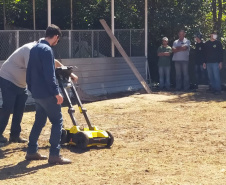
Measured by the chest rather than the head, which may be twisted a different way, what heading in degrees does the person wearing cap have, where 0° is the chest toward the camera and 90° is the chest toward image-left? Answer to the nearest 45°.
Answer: approximately 0°

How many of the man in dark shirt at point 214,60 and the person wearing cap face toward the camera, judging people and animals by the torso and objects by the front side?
2

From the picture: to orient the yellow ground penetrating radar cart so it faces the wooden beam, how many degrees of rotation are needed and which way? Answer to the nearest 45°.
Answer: approximately 135° to its left

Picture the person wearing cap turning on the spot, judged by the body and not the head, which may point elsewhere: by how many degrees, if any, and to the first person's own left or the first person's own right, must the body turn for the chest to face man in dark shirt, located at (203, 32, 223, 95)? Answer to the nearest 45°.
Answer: approximately 45° to the first person's own left

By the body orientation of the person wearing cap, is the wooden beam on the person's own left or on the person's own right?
on the person's own right

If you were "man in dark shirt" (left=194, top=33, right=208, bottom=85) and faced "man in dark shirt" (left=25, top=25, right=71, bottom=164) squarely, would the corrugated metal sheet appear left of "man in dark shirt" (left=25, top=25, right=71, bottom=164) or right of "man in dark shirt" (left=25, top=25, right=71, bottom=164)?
right

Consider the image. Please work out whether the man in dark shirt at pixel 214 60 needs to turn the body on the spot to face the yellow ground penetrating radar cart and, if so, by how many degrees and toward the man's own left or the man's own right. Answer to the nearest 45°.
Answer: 0° — they already face it

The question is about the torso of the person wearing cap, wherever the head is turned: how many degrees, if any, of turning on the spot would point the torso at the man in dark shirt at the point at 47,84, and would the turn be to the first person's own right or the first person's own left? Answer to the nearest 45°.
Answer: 0° — they already face them

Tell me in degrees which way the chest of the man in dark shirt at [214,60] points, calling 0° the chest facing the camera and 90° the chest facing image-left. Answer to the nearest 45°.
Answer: approximately 0°

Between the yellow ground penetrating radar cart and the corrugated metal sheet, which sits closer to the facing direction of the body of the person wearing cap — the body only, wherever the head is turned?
the yellow ground penetrating radar cart
